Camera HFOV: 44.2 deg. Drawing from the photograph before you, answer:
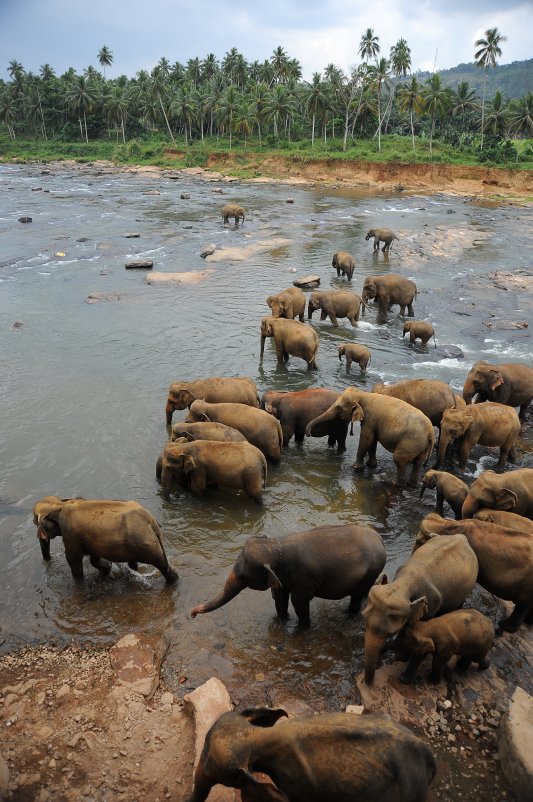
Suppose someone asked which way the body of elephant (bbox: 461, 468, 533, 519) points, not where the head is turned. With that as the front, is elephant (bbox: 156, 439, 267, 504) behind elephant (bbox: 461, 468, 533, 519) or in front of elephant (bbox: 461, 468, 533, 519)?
in front

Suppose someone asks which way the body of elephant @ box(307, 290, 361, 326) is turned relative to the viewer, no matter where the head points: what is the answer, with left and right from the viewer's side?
facing to the left of the viewer

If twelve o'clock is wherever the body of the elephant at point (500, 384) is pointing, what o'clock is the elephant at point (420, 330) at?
the elephant at point (420, 330) is roughly at 2 o'clock from the elephant at point (500, 384).

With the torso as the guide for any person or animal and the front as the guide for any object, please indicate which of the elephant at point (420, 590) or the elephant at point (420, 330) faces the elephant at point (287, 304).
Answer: the elephant at point (420, 330)

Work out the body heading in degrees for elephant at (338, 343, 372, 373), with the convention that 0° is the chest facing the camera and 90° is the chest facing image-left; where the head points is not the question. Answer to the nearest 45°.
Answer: approximately 90°

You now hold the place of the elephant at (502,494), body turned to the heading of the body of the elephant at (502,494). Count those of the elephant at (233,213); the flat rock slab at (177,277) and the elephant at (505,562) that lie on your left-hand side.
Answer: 1

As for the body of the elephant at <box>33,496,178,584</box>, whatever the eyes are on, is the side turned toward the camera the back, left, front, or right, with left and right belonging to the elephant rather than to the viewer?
left

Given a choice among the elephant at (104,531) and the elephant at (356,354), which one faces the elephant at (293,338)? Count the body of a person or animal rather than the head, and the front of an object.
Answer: the elephant at (356,354)

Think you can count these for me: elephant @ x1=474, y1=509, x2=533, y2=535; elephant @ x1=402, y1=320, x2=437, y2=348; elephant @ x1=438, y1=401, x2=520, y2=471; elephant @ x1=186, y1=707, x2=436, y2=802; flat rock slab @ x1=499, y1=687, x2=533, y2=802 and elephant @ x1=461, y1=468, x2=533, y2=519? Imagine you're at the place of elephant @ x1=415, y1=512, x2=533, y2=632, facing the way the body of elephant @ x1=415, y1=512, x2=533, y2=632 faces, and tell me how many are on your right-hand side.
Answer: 4

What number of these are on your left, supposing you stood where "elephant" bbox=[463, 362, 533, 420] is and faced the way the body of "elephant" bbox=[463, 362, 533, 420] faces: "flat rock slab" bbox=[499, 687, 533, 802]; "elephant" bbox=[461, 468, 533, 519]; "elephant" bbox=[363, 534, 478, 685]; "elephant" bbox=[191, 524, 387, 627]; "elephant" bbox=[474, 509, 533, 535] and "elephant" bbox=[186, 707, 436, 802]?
6

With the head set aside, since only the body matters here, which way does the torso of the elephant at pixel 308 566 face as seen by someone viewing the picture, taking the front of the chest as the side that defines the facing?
to the viewer's left

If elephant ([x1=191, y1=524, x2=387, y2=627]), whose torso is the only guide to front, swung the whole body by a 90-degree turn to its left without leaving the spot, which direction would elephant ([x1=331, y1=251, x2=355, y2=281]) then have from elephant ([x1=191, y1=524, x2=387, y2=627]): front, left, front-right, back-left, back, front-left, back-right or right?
back

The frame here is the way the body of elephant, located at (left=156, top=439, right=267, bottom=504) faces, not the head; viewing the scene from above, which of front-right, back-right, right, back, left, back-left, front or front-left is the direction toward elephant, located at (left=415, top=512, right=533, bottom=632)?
back-left

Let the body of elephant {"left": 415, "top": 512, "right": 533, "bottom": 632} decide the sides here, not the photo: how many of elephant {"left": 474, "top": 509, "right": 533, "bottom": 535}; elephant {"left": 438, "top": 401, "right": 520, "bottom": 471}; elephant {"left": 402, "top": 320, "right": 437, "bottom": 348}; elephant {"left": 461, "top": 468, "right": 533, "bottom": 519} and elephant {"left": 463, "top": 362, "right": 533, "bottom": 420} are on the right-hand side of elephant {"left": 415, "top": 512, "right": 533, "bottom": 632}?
5

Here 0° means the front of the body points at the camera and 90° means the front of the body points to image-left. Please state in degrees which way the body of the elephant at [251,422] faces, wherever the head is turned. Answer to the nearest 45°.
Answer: approximately 90°

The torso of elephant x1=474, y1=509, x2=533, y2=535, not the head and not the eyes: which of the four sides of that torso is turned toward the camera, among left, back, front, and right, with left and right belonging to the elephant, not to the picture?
left

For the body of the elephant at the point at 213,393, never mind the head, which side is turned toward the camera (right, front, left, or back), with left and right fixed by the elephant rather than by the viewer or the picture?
left

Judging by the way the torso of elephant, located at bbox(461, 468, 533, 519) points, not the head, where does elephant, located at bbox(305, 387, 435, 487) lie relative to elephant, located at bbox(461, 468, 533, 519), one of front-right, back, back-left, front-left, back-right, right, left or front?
front-right
